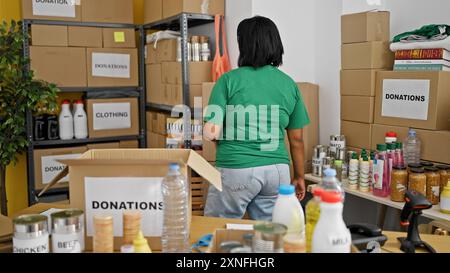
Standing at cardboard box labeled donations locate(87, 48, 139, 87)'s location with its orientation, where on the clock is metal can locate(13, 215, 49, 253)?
The metal can is roughly at 12 o'clock from the cardboard box labeled donations.

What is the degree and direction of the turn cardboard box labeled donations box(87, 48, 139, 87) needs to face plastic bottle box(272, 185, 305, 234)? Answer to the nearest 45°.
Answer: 0° — it already faces it

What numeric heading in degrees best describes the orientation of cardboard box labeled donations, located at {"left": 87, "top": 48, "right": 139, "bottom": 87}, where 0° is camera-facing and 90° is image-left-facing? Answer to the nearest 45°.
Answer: approximately 0°

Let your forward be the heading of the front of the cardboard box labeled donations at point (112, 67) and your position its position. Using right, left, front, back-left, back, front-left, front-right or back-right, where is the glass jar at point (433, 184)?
front-left

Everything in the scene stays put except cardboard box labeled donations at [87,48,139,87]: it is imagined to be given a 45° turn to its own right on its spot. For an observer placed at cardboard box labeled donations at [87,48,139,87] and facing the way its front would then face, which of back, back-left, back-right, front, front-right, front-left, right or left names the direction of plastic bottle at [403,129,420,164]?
left

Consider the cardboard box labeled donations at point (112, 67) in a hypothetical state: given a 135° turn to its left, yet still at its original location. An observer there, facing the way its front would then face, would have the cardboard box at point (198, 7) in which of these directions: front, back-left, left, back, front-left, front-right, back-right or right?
right

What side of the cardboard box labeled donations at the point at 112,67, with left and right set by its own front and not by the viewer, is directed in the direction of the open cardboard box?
front

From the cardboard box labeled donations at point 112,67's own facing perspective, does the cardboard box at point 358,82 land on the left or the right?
on its left

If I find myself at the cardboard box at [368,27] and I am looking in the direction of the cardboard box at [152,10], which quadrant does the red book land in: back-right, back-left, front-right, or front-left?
back-left

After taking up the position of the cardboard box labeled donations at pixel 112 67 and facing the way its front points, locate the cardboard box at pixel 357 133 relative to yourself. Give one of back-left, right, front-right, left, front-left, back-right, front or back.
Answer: front-left

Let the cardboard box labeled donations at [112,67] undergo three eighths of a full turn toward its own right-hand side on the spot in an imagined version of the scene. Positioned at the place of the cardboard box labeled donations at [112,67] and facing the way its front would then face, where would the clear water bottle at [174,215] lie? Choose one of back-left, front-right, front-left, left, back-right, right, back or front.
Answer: back-left

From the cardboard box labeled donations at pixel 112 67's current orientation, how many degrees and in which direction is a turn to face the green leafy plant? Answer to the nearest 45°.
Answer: approximately 45° to its right
